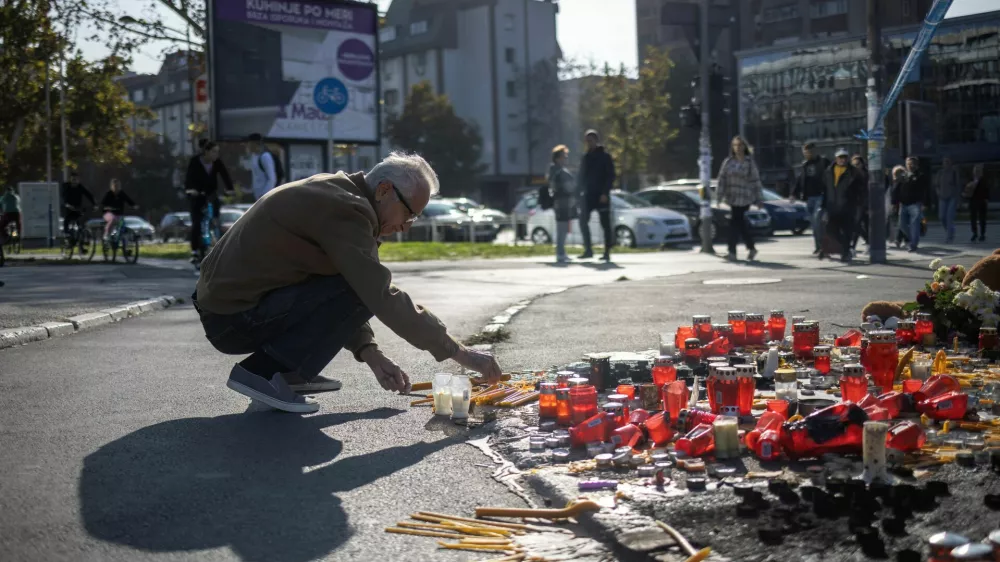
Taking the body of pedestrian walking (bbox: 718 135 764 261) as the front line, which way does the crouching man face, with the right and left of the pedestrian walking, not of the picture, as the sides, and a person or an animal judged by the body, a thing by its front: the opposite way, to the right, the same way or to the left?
to the left

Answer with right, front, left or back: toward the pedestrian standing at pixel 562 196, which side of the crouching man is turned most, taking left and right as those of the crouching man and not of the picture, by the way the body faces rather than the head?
left

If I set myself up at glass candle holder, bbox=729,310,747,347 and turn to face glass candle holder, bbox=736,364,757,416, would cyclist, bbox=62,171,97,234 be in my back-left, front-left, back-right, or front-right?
back-right

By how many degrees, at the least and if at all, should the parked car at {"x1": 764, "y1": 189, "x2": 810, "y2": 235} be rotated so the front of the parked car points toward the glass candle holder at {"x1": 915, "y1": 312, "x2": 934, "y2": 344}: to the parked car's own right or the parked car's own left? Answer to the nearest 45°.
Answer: approximately 90° to the parked car's own right

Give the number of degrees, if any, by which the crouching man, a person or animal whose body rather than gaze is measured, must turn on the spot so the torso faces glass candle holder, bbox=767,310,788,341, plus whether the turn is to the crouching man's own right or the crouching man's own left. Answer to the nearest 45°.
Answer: approximately 45° to the crouching man's own left

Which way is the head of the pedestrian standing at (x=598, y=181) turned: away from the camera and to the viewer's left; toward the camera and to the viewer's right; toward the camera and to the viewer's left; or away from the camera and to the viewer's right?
toward the camera and to the viewer's left

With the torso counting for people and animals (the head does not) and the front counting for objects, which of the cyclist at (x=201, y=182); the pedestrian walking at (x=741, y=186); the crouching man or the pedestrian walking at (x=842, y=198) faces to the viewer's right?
the crouching man

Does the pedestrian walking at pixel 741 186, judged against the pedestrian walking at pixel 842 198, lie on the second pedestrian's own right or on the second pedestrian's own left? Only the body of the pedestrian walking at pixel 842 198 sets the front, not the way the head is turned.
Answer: on the second pedestrian's own right

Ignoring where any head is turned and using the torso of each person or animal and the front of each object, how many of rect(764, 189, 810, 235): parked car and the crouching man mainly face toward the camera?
0

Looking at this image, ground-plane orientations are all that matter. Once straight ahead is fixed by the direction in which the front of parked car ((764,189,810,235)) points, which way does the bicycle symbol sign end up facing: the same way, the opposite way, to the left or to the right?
to the right

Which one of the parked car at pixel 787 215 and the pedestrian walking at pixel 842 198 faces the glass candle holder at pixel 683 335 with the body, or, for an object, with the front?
the pedestrian walking

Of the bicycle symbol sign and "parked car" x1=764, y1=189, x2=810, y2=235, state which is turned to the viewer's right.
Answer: the parked car

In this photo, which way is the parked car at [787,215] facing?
to the viewer's right

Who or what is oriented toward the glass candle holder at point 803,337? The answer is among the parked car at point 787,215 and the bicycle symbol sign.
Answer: the bicycle symbol sign
